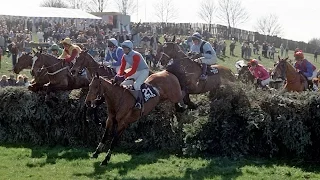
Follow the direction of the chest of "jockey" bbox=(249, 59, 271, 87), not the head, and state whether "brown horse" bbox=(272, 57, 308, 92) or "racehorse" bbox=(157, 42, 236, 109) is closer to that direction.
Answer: the racehorse

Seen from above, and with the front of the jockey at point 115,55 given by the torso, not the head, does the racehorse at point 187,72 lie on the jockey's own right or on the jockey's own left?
on the jockey's own left

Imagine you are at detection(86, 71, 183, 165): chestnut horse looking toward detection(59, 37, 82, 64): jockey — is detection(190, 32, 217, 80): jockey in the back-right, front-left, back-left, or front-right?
front-right

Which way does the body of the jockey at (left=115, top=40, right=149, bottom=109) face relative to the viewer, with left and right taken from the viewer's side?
facing the viewer and to the left of the viewer

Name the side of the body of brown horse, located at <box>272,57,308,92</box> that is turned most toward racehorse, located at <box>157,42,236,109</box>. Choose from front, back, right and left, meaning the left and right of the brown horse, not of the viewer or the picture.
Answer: front

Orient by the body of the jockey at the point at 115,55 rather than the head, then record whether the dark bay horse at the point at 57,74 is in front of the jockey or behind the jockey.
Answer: in front

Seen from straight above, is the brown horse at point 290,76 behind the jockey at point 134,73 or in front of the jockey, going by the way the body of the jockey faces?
behind

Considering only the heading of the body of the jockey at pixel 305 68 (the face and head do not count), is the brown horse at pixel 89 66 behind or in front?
in front

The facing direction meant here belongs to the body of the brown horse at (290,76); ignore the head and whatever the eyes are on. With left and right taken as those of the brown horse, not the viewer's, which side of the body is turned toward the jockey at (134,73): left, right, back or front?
front

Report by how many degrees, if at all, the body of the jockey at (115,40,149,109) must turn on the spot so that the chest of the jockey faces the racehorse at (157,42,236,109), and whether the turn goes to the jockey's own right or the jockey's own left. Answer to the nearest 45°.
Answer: approximately 180°

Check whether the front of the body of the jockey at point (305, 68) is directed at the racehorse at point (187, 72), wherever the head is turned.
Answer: yes

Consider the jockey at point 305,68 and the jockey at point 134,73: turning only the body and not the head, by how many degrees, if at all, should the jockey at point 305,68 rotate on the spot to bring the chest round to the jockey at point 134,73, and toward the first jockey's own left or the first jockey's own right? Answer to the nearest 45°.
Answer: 0° — they already face them
